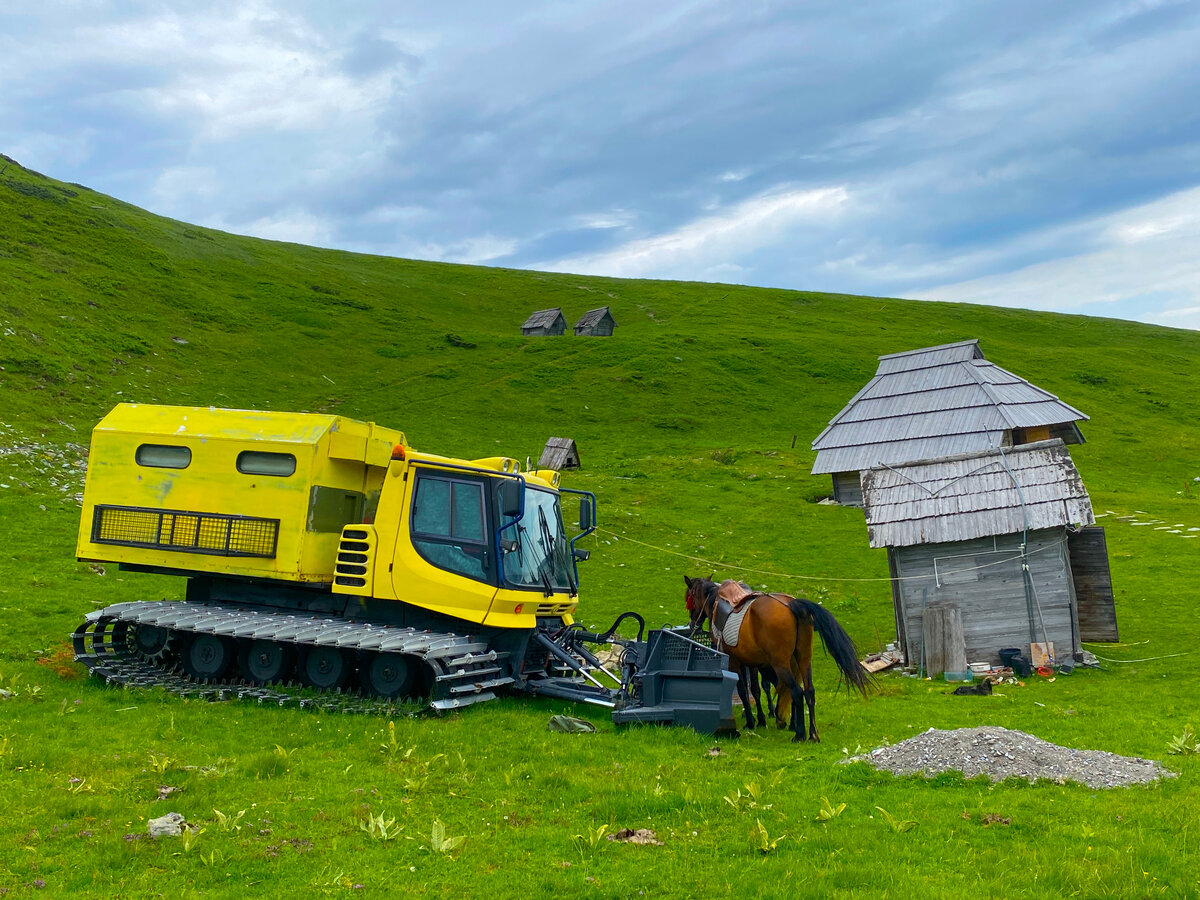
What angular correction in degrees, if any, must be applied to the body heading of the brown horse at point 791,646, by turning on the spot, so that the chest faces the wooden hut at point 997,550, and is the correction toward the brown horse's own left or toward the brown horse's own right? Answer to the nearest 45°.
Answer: approximately 90° to the brown horse's own right

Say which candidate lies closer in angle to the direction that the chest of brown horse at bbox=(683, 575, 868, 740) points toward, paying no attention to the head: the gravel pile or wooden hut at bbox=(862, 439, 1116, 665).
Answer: the wooden hut

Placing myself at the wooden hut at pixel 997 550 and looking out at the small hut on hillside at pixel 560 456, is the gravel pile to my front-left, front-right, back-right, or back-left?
back-left

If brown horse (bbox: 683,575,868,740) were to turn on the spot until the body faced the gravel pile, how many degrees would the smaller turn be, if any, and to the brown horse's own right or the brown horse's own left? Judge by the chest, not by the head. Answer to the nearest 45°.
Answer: approximately 180°

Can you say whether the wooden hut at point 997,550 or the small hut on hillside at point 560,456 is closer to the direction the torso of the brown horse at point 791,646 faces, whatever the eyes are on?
the small hut on hillside

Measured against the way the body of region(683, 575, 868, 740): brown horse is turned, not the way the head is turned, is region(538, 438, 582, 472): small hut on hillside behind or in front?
in front

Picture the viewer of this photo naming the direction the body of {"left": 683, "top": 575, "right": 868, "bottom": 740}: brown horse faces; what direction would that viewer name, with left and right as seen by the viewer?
facing away from the viewer and to the left of the viewer
